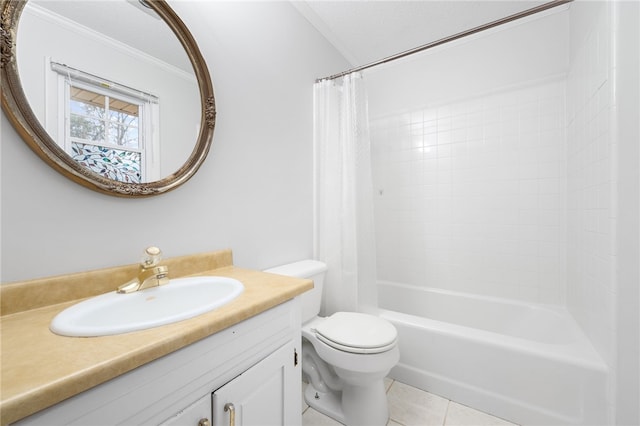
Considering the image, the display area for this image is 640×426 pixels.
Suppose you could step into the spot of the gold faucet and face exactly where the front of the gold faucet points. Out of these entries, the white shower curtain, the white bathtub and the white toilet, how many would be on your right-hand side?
0

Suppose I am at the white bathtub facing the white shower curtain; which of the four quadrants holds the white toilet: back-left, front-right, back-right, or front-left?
front-left

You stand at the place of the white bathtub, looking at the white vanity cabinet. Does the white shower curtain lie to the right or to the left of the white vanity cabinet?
right

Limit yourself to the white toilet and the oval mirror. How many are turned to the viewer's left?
0

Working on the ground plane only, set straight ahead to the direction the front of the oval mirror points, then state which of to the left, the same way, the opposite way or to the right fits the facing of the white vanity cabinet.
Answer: the same way

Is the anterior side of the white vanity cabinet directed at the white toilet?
no

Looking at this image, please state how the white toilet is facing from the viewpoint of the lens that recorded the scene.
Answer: facing the viewer and to the right of the viewer

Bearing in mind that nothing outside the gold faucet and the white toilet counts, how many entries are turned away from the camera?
0

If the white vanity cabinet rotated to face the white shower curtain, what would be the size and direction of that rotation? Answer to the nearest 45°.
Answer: approximately 90° to its left

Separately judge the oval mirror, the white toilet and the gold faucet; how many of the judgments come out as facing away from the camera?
0

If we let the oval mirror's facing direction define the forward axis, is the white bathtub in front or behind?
in front

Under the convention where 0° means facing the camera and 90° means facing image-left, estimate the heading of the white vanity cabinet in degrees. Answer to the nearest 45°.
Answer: approximately 315°

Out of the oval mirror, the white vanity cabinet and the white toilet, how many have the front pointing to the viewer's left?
0

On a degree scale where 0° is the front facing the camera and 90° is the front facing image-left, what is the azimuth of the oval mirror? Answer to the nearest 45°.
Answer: approximately 315°
